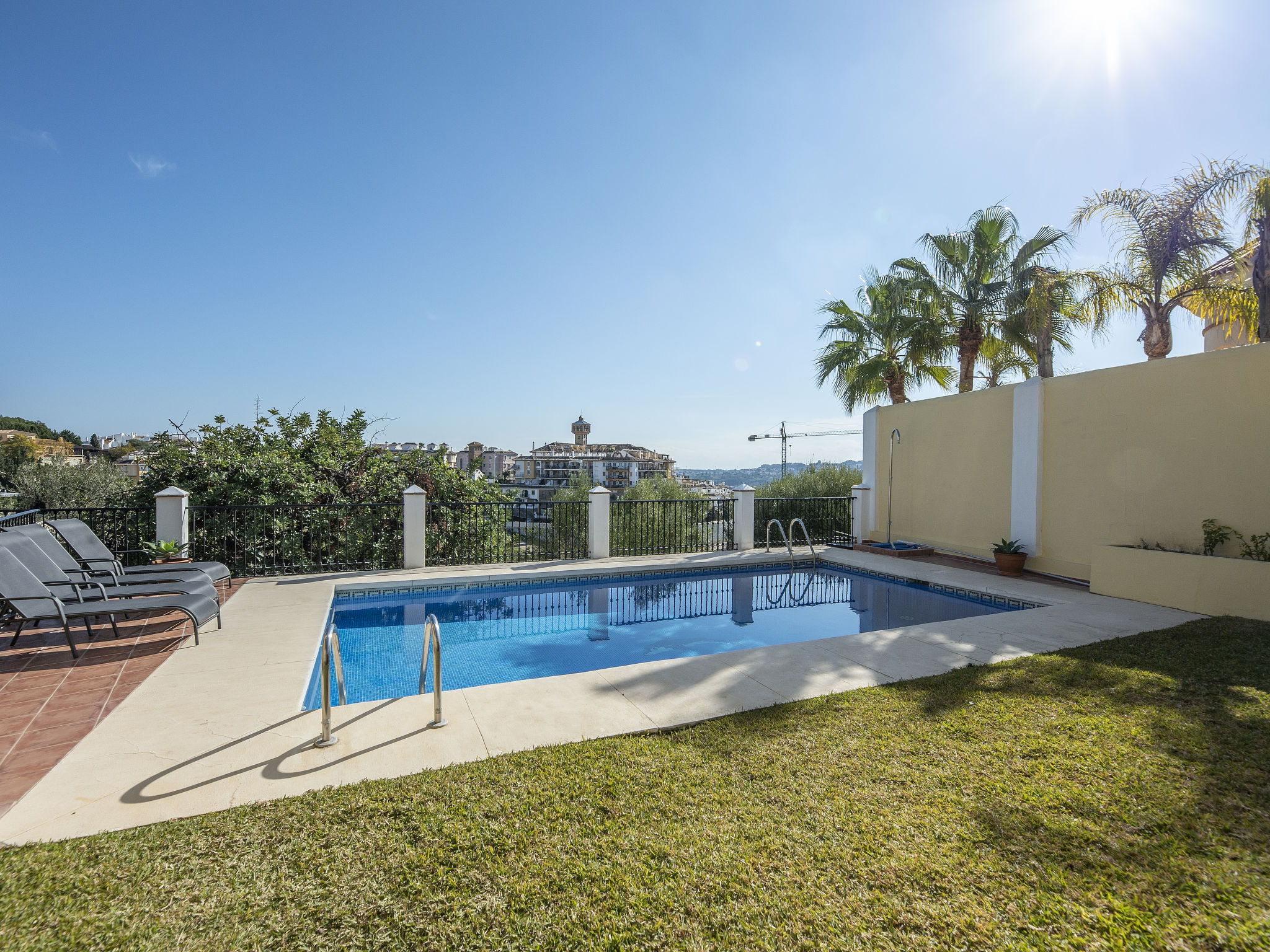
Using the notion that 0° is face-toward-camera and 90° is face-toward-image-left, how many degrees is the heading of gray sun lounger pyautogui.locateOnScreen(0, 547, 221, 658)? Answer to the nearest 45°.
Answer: approximately 270°

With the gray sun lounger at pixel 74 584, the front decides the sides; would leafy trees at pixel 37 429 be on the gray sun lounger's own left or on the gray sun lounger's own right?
on the gray sun lounger's own left

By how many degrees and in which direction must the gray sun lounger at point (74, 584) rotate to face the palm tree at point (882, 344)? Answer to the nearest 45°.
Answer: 0° — it already faces it

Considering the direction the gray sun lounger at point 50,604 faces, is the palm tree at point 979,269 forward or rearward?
forward

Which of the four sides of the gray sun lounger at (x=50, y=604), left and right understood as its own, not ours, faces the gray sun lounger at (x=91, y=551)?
left

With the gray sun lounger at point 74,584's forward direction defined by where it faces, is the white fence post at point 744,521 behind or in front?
in front

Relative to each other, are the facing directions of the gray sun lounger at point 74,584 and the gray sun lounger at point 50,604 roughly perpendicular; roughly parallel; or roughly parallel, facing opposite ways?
roughly parallel

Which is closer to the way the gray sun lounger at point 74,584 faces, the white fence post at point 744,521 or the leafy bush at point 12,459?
the white fence post

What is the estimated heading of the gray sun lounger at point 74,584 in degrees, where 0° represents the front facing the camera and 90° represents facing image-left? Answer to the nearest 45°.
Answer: approximately 270°

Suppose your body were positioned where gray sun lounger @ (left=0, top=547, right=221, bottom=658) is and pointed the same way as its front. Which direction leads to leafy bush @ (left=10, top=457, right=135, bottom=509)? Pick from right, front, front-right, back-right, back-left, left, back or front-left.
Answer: left

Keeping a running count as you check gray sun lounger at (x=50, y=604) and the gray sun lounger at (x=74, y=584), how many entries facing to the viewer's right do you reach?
2

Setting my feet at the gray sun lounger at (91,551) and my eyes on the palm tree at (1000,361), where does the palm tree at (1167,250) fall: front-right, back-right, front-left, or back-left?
front-right
